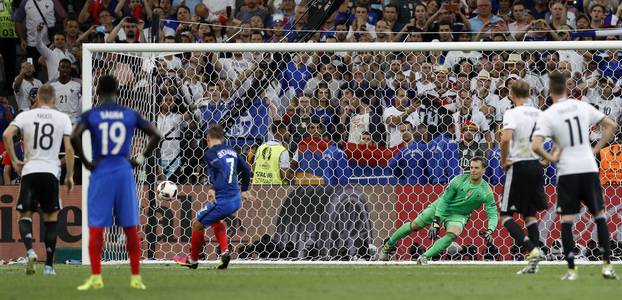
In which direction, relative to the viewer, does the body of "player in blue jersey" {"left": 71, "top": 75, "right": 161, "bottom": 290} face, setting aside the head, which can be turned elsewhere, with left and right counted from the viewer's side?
facing away from the viewer

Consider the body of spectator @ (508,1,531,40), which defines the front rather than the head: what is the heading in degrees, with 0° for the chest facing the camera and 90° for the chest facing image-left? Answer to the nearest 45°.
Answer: approximately 0°

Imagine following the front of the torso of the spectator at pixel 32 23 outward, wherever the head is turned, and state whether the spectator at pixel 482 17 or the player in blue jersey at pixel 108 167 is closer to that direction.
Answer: the player in blue jersey

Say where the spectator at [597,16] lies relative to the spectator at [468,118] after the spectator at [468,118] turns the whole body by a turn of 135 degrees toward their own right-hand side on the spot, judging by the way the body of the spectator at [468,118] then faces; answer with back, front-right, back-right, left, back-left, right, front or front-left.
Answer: right

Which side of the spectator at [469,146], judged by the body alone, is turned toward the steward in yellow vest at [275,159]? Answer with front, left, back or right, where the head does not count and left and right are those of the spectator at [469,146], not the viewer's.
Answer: right

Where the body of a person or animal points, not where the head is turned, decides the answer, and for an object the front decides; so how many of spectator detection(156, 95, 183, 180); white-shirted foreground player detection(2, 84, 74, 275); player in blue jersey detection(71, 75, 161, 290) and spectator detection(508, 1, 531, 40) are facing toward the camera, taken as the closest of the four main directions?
2

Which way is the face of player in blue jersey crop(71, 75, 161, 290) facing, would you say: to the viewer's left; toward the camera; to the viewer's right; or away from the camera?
away from the camera
